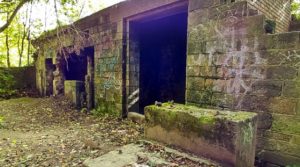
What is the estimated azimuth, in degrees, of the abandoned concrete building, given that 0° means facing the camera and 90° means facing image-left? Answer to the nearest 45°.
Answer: approximately 45°

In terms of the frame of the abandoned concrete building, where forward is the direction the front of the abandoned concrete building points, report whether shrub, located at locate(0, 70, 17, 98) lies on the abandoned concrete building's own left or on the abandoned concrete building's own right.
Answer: on the abandoned concrete building's own right

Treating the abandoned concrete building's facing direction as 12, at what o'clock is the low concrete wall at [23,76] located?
The low concrete wall is roughly at 3 o'clock from the abandoned concrete building.

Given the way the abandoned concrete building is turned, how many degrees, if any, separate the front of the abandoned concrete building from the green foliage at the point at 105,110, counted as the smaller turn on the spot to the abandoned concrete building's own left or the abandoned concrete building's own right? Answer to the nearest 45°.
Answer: approximately 90° to the abandoned concrete building's own right

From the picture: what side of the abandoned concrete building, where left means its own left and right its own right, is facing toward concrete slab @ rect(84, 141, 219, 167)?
front

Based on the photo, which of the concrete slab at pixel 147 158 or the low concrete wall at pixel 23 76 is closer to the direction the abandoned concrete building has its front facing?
the concrete slab
